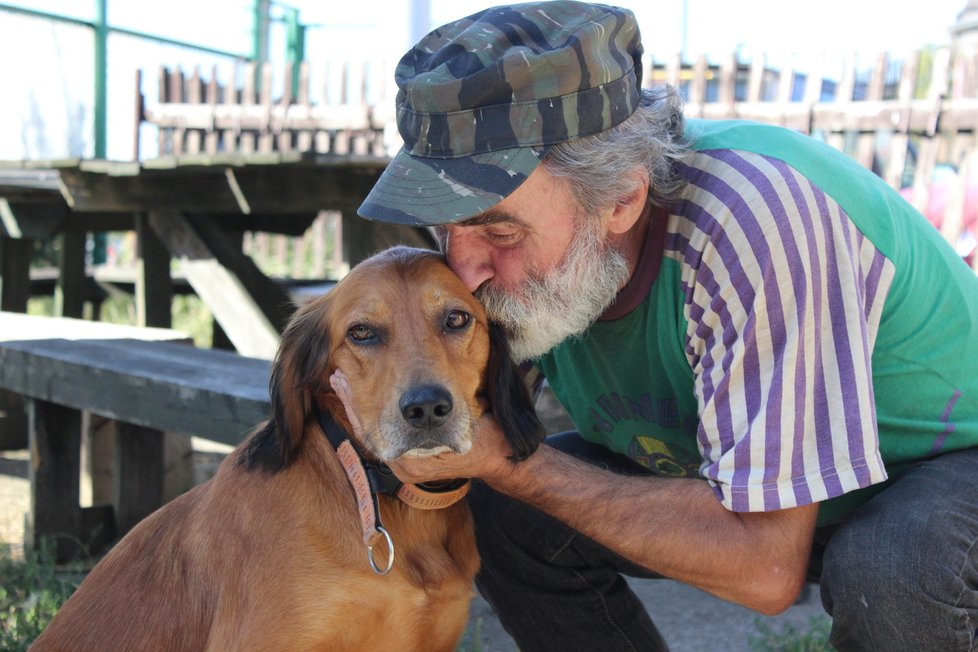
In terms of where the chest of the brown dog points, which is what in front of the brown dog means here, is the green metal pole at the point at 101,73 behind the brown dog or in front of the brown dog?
behind

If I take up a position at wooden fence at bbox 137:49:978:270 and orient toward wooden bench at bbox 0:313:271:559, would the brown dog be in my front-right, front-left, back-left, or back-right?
front-left

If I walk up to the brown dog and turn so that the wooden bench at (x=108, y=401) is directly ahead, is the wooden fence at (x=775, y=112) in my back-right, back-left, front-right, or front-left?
front-right

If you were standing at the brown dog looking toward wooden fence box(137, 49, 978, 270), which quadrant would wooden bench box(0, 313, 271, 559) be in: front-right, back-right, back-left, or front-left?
front-left

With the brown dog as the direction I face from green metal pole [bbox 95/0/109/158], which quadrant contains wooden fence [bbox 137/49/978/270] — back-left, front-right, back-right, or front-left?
front-left

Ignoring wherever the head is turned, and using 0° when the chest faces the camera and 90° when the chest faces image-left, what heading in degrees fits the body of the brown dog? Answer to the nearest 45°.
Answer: approximately 315°

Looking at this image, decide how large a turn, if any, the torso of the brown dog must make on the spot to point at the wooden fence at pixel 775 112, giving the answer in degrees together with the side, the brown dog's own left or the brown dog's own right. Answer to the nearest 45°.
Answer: approximately 90° to the brown dog's own left

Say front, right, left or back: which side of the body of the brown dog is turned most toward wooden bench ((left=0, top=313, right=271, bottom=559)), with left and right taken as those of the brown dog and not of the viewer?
back

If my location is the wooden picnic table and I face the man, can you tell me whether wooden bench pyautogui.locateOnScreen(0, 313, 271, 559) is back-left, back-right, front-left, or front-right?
front-right

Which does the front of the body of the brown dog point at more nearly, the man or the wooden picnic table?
the man
